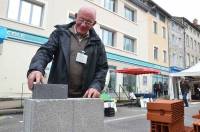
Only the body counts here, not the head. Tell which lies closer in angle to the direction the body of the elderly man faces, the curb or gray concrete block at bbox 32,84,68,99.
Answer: the gray concrete block

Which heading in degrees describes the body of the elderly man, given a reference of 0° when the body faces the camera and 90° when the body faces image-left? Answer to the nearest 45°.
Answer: approximately 0°

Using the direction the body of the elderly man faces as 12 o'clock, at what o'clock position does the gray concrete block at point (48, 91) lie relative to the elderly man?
The gray concrete block is roughly at 1 o'clock from the elderly man.
